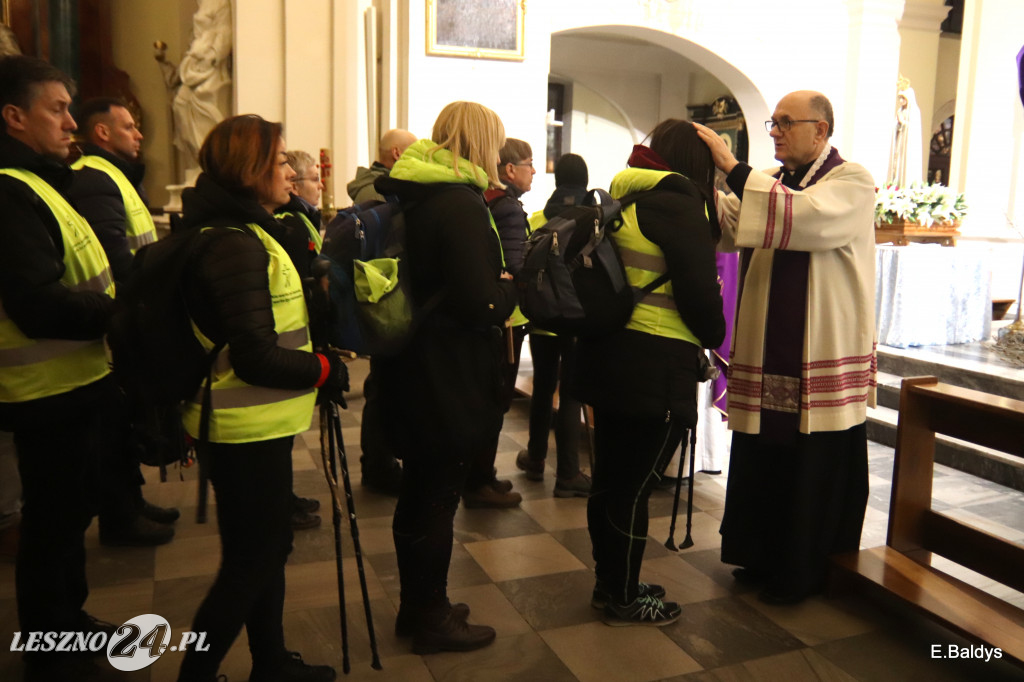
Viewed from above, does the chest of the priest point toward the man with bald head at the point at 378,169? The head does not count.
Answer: no

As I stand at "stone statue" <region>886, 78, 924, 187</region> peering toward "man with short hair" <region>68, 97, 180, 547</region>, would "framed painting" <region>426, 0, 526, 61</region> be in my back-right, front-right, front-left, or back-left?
front-right

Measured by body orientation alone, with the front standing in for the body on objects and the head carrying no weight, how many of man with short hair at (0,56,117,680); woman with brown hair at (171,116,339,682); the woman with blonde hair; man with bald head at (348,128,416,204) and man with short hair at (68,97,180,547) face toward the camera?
0

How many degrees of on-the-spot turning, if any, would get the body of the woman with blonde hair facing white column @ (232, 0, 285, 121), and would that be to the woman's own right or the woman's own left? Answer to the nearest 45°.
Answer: approximately 90° to the woman's own left

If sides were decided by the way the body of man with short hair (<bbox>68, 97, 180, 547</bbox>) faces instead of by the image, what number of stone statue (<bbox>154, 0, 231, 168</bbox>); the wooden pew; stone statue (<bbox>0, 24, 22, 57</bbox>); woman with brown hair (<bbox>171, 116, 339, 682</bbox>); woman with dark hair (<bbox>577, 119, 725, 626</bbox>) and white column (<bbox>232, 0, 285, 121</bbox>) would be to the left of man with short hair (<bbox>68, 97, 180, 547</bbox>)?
3

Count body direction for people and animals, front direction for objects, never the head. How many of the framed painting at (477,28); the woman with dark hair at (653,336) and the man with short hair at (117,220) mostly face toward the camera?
1

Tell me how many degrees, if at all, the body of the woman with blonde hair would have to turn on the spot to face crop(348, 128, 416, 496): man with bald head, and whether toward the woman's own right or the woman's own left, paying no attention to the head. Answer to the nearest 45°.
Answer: approximately 90° to the woman's own left

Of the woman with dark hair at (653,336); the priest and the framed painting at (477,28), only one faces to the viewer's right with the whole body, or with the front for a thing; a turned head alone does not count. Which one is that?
the woman with dark hair

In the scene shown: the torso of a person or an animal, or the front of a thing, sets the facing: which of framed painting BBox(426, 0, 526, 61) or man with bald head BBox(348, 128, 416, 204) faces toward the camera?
the framed painting

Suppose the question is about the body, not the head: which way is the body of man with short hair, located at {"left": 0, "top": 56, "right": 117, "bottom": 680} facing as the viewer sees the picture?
to the viewer's right

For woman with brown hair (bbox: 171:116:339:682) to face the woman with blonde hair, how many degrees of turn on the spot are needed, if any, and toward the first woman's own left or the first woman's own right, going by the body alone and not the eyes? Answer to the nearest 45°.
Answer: approximately 45° to the first woman's own left

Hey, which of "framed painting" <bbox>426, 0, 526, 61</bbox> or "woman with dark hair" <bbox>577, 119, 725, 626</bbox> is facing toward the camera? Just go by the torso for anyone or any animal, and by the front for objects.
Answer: the framed painting

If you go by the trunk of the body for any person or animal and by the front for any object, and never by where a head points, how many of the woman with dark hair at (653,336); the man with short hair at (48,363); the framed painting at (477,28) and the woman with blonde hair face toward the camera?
1

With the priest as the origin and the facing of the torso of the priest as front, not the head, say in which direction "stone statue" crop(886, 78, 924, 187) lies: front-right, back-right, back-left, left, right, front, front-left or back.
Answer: back-right

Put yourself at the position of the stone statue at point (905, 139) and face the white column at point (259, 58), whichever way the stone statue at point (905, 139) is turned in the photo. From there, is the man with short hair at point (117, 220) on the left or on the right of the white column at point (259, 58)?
left
